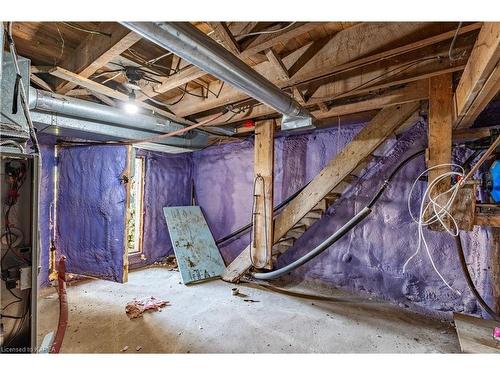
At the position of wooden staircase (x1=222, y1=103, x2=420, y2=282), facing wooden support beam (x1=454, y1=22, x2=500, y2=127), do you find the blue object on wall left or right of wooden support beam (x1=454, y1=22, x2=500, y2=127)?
left

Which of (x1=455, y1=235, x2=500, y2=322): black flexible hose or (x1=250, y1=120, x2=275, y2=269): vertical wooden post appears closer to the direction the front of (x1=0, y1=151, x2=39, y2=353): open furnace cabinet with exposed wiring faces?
the black flexible hose

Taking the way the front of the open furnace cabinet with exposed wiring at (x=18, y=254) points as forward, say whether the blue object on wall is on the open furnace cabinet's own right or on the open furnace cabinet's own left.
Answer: on the open furnace cabinet's own left

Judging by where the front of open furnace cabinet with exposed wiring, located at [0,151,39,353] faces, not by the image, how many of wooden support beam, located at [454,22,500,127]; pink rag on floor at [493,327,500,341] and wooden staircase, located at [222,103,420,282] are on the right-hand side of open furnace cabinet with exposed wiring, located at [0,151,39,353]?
0

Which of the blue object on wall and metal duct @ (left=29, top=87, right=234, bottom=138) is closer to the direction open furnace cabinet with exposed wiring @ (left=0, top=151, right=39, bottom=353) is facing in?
the blue object on wall

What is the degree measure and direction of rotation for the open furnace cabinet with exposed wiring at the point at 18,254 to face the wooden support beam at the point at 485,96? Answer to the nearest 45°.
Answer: approximately 45° to its left

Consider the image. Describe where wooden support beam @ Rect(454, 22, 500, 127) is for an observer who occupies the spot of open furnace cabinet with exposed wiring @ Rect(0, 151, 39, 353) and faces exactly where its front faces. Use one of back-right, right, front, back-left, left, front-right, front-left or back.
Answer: front-left

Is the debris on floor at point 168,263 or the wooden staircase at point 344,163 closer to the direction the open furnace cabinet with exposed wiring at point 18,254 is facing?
the wooden staircase

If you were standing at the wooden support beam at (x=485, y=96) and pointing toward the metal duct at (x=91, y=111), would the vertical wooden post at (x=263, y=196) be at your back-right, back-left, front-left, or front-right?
front-right

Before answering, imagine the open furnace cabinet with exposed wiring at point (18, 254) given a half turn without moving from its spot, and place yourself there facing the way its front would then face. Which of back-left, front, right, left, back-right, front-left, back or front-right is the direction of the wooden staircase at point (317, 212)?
right

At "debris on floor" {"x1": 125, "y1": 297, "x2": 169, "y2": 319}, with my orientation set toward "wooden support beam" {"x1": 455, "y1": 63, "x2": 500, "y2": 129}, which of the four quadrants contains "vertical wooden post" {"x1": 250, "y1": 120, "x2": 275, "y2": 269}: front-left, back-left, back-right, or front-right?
front-left

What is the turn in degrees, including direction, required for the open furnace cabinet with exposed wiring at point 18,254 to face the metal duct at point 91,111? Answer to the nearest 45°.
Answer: approximately 135° to its left
